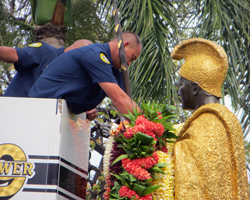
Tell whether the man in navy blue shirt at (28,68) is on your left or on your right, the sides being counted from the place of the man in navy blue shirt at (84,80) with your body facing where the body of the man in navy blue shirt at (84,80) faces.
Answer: on your left

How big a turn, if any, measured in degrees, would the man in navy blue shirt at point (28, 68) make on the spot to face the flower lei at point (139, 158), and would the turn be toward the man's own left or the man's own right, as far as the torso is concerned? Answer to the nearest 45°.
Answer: approximately 45° to the man's own right

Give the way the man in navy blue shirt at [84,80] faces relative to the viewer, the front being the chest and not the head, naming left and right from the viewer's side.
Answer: facing to the right of the viewer

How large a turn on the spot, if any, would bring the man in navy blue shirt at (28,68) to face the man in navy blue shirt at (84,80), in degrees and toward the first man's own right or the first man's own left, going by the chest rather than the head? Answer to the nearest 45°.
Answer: approximately 45° to the first man's own right
